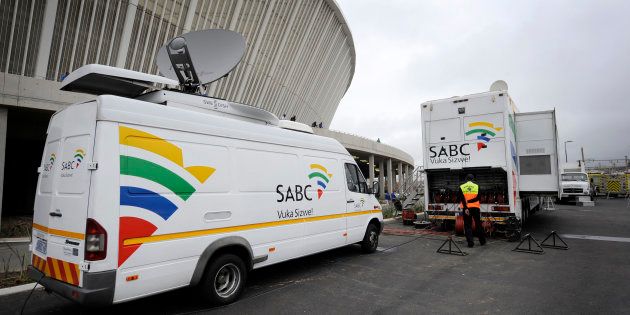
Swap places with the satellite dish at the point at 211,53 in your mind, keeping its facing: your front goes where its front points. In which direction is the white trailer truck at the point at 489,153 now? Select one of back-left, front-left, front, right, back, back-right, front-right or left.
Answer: back-left

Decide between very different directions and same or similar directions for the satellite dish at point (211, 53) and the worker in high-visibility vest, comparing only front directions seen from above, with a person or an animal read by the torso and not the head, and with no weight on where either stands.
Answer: very different directions

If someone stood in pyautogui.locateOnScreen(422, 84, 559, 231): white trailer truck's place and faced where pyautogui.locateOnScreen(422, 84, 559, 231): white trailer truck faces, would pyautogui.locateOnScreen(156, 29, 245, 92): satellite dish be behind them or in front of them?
behind

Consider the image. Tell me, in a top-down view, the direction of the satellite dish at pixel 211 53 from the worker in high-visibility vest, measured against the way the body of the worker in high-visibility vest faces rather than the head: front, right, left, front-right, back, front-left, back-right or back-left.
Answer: back-left

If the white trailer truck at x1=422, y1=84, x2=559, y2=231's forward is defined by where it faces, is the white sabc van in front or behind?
behind

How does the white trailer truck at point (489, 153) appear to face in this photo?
away from the camera

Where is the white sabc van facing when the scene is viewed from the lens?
facing away from the viewer and to the right of the viewer

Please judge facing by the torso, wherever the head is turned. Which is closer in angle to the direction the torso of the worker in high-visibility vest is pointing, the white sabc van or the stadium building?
the stadium building

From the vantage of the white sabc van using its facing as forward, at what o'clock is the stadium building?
The stadium building is roughly at 10 o'clock from the white sabc van.

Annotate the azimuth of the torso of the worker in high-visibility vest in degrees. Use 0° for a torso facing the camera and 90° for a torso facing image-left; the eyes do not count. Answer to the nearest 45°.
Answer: approximately 180°

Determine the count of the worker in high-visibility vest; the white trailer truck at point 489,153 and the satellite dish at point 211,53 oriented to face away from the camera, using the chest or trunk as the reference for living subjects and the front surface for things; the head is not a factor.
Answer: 2

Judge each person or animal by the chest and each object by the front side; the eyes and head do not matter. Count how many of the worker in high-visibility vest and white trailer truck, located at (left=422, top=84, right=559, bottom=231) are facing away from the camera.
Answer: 2
